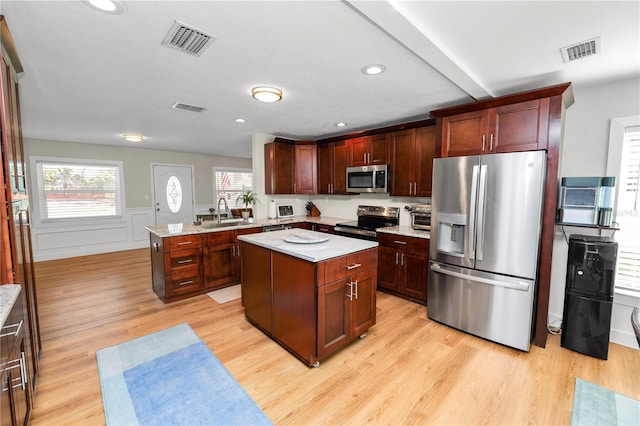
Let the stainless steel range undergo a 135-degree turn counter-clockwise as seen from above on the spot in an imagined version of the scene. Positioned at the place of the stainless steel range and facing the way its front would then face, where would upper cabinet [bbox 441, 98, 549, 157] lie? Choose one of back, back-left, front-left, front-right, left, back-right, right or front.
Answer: front-right

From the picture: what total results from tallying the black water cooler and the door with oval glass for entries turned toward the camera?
2

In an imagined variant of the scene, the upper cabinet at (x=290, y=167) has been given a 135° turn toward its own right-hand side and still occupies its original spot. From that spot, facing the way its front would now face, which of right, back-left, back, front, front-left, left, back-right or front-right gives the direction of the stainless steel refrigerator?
back-left

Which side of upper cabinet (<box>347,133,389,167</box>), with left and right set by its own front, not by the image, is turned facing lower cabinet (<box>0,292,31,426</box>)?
front

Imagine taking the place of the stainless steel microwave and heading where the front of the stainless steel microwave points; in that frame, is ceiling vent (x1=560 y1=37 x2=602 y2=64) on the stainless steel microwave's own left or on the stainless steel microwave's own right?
on the stainless steel microwave's own left

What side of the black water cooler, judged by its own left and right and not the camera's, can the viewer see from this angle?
front

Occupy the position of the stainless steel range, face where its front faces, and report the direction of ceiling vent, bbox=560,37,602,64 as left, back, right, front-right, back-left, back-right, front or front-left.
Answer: left

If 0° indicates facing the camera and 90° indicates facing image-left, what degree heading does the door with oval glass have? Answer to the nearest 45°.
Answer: approximately 0°

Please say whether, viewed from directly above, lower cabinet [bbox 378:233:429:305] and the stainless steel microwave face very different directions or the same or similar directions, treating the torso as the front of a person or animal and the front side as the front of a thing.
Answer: same or similar directions

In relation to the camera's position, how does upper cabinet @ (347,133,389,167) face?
facing the viewer and to the left of the viewer

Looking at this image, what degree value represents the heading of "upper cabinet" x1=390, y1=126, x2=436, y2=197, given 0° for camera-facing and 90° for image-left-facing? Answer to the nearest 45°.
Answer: approximately 45°

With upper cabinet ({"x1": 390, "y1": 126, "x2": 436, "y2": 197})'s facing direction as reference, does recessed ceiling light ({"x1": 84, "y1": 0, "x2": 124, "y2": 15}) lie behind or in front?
in front

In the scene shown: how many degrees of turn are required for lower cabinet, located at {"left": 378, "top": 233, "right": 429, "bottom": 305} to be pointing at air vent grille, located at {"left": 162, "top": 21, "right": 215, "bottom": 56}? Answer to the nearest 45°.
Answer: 0° — it already faces it
